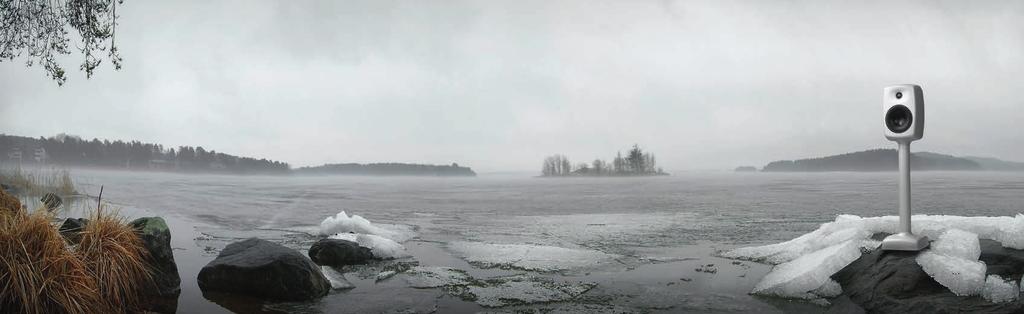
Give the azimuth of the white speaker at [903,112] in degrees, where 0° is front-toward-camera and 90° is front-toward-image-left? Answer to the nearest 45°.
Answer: approximately 45°

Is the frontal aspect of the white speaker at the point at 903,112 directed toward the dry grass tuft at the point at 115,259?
yes

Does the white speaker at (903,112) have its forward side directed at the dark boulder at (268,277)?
yes

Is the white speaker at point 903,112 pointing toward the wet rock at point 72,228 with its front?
yes

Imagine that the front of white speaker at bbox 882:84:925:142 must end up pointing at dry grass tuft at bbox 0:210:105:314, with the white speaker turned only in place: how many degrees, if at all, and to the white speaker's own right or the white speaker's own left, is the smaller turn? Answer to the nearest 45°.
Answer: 0° — it already faces it

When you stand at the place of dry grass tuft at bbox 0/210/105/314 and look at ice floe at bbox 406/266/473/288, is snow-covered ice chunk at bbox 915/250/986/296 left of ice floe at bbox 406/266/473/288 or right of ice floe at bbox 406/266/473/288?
right

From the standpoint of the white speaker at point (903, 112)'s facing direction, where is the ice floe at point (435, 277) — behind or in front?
in front

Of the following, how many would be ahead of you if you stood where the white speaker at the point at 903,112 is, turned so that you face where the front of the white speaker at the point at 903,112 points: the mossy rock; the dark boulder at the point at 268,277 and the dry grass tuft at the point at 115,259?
3
